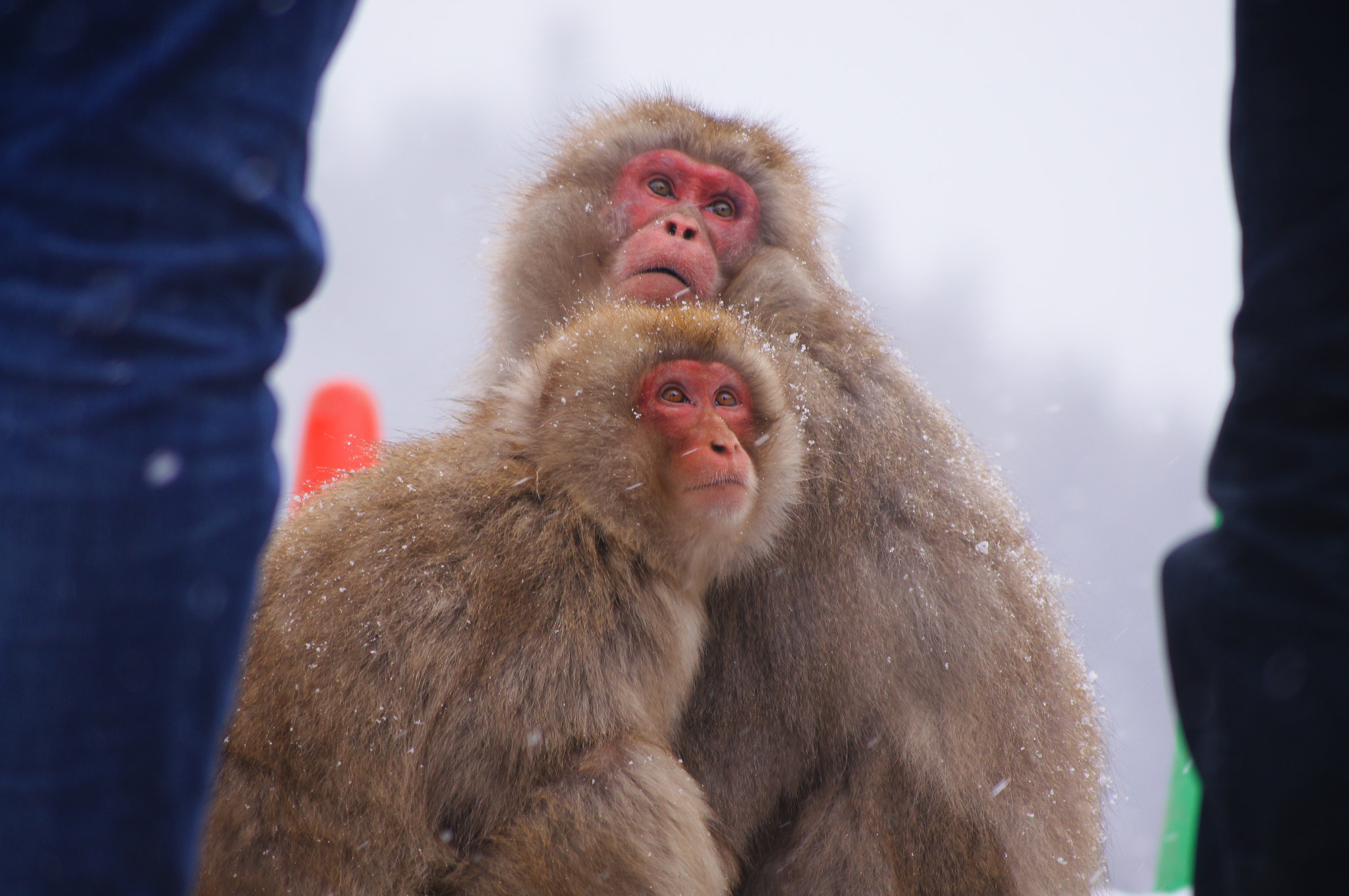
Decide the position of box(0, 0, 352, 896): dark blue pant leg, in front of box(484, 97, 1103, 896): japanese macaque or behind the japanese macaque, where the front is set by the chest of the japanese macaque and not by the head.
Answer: in front

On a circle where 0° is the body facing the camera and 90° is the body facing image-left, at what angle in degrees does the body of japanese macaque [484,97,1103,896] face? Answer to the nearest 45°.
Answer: approximately 45°

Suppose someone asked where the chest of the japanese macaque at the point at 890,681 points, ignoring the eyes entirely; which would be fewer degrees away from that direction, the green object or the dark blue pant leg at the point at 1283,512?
the dark blue pant leg

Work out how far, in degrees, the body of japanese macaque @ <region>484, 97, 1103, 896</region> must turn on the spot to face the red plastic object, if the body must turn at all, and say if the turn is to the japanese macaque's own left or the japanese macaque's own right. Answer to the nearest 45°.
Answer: approximately 90° to the japanese macaque's own right

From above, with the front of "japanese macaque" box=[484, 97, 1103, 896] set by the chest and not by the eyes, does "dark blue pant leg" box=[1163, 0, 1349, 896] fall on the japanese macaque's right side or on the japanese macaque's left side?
on the japanese macaque's left side

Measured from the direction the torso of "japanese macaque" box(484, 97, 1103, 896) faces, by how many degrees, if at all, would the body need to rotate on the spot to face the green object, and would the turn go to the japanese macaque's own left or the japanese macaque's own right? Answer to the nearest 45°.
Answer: approximately 180°

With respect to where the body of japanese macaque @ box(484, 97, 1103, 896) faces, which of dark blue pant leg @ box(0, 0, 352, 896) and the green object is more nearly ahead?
the dark blue pant leg

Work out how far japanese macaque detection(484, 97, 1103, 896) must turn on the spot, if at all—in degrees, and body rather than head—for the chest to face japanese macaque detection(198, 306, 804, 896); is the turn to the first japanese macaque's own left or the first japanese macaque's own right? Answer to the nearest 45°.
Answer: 0° — it already faces it

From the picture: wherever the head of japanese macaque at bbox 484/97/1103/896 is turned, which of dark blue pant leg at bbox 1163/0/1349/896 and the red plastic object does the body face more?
the dark blue pant leg

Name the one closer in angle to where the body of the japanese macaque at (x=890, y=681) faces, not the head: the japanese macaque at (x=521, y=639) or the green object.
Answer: the japanese macaque

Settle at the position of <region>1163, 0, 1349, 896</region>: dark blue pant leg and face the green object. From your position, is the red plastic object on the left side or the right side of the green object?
left
